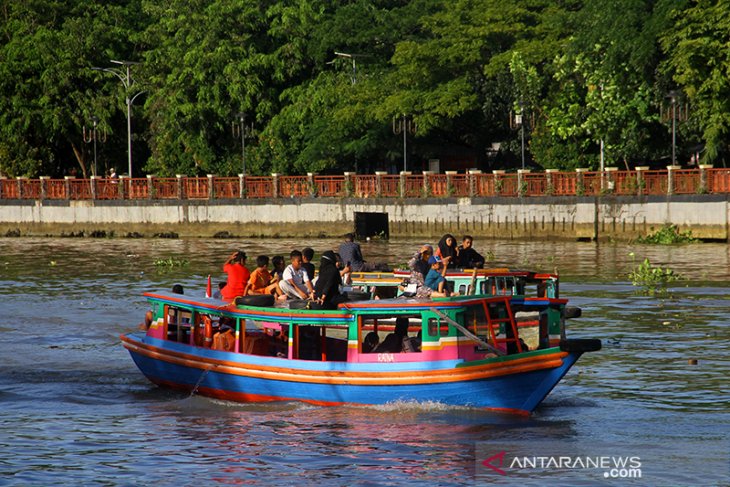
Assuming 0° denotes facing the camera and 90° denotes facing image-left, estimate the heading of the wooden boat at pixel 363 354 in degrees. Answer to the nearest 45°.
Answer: approximately 270°

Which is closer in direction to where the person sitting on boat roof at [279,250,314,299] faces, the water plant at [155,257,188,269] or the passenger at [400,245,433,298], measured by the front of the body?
the passenger

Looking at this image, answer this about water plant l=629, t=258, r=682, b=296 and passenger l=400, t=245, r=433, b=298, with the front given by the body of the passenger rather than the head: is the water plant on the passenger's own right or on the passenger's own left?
on the passenger's own left

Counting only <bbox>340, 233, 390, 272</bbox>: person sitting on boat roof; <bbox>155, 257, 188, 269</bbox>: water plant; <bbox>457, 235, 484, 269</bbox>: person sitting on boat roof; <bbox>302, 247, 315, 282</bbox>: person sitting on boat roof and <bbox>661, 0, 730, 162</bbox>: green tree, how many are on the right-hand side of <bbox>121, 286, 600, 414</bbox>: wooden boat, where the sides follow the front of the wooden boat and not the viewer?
0

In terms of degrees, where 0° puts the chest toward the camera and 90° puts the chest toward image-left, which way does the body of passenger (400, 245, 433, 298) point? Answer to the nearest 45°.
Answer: approximately 315°

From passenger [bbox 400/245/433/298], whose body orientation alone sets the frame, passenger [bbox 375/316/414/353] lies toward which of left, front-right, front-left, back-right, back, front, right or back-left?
front-right

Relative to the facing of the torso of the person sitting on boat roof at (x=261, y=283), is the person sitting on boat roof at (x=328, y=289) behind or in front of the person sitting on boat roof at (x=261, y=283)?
in front

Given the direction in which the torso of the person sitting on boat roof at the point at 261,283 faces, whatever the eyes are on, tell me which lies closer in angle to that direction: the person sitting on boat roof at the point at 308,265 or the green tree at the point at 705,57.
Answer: the person sitting on boat roof

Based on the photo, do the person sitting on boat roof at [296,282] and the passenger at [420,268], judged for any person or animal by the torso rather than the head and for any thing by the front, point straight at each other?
no

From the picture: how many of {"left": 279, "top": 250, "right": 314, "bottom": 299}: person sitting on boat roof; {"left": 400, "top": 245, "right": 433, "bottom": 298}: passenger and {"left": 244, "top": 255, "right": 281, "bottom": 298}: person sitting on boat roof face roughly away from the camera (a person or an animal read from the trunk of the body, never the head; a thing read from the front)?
0

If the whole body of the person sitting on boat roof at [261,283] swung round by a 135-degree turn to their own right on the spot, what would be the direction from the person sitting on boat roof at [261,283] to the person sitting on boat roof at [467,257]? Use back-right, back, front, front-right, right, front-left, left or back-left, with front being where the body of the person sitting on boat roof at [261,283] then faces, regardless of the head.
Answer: back-right

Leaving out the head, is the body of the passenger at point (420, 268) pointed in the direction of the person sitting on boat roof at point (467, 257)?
no

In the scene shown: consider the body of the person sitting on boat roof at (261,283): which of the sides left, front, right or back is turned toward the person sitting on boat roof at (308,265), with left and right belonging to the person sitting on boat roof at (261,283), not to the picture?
front

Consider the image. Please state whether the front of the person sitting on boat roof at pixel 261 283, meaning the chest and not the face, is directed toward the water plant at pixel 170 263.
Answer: no

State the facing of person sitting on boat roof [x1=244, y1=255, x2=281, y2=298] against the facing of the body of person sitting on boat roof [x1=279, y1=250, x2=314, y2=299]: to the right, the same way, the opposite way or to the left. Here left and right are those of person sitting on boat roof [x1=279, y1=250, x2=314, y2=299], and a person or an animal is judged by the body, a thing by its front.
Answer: the same way

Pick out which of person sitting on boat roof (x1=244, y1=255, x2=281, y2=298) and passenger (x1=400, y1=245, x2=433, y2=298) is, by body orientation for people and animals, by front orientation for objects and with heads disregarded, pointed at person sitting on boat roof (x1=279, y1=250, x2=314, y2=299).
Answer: person sitting on boat roof (x1=244, y1=255, x2=281, y2=298)

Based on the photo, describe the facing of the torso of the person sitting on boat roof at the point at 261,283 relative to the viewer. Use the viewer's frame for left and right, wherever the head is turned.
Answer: facing the viewer and to the right of the viewer

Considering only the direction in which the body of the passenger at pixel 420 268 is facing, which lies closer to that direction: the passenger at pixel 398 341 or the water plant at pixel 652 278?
the passenger

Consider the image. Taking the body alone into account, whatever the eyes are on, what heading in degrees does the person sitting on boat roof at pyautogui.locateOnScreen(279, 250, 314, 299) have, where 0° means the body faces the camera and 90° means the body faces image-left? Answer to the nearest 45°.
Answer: approximately 315°

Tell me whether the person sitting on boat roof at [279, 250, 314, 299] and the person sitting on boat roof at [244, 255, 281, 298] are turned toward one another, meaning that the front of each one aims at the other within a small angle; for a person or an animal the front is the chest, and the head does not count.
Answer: no

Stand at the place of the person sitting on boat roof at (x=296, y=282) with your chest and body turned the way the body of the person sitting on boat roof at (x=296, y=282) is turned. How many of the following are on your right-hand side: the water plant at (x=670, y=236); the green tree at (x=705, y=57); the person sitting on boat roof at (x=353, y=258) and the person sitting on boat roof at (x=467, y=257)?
0
